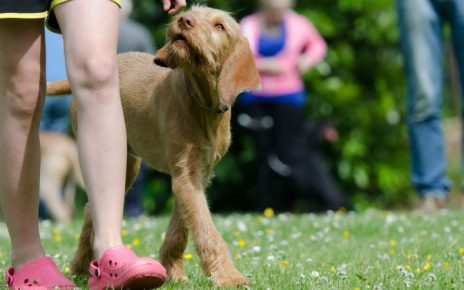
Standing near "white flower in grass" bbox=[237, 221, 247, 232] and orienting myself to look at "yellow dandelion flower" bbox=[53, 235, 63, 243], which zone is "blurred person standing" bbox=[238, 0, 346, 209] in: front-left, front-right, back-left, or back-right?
back-right

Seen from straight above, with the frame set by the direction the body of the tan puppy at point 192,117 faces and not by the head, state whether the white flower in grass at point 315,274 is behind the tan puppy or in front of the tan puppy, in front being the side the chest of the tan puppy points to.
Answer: in front

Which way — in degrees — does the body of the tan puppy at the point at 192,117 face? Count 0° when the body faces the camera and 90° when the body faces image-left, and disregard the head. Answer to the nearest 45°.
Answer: approximately 315°

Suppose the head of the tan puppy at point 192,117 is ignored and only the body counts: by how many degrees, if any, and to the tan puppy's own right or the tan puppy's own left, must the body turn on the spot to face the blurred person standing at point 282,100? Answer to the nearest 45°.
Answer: approximately 135° to the tan puppy's own left
